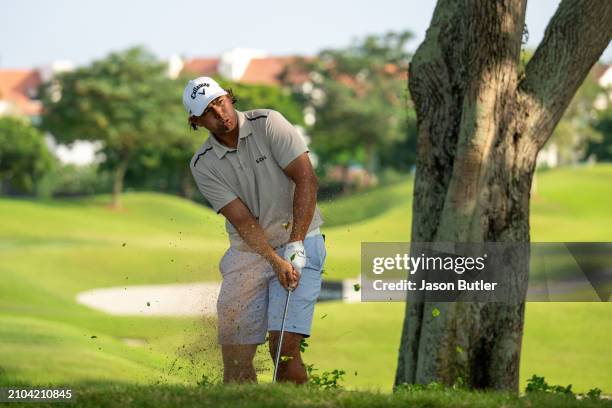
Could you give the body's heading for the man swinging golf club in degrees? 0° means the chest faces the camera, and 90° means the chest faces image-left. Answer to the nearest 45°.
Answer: approximately 0°
